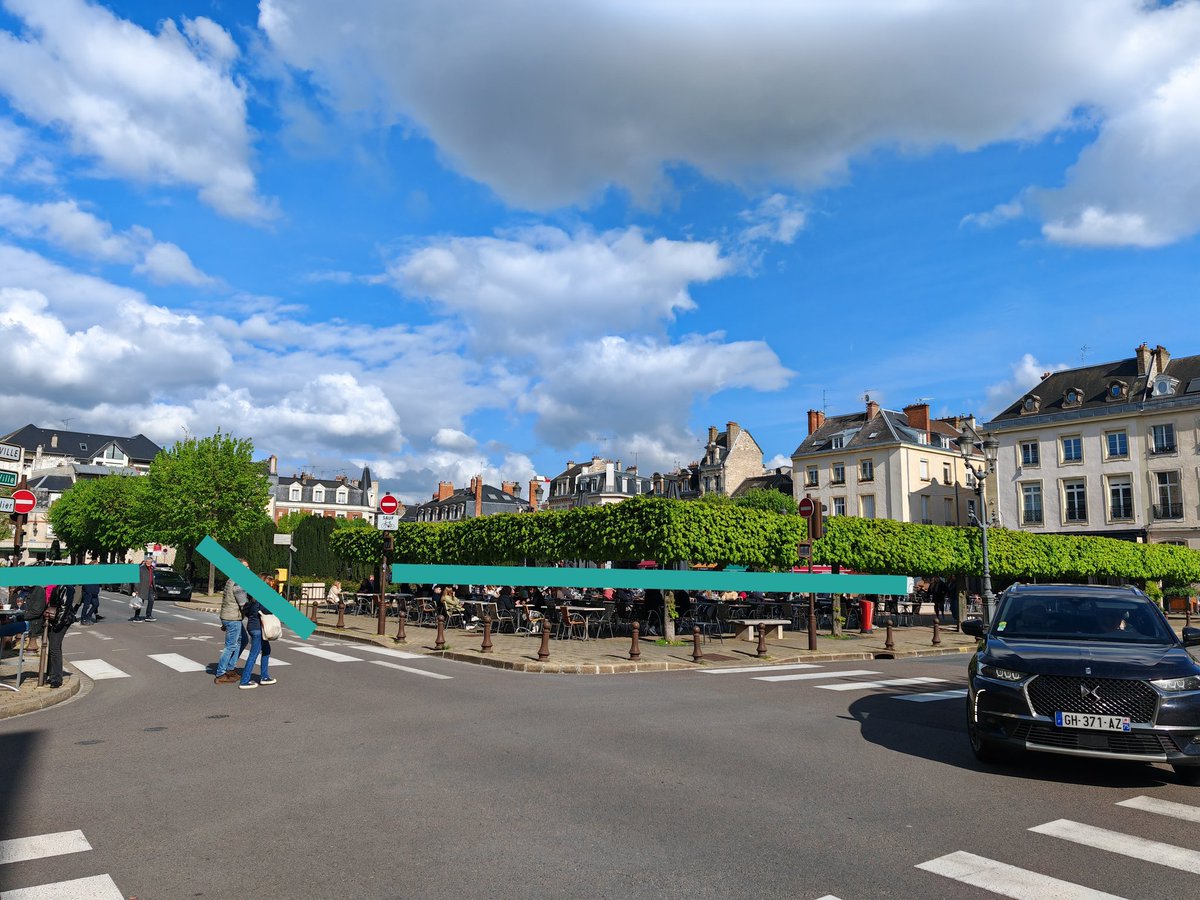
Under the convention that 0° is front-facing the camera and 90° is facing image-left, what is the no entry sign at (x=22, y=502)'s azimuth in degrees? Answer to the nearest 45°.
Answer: approximately 0°

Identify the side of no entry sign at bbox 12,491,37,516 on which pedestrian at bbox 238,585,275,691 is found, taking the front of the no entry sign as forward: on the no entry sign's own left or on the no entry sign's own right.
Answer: on the no entry sign's own left

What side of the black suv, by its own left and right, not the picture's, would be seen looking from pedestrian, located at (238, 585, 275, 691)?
right

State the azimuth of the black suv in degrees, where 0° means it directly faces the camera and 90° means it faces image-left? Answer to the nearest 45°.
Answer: approximately 0°

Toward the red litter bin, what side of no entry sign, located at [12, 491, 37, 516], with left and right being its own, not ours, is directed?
left

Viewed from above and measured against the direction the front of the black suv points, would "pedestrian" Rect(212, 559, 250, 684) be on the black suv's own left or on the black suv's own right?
on the black suv's own right

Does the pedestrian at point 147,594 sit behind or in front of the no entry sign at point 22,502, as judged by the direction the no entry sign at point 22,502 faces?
behind

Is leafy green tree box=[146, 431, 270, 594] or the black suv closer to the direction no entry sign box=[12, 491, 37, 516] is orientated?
the black suv

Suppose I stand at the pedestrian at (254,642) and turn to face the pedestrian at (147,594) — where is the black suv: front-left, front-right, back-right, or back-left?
back-right

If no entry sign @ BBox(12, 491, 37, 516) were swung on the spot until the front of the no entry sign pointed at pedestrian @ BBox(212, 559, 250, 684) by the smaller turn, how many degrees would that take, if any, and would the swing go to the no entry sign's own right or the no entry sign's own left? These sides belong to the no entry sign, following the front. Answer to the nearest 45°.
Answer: approximately 45° to the no entry sign's own left

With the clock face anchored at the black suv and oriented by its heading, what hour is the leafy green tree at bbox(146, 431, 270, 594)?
The leafy green tree is roughly at 4 o'clock from the black suv.
